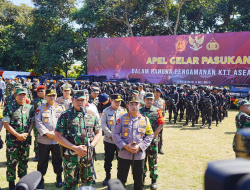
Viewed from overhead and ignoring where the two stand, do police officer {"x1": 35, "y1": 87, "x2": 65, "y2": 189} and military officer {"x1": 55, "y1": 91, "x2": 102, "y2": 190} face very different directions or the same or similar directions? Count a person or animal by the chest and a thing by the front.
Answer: same or similar directions

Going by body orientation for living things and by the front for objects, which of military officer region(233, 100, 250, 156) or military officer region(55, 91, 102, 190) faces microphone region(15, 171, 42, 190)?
military officer region(55, 91, 102, 190)

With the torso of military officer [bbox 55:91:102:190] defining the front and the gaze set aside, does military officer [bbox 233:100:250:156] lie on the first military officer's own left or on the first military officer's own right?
on the first military officer's own left

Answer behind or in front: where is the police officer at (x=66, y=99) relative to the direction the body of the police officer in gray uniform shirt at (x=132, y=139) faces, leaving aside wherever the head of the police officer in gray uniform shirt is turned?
behind

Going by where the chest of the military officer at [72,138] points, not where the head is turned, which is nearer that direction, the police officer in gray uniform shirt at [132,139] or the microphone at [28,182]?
the microphone

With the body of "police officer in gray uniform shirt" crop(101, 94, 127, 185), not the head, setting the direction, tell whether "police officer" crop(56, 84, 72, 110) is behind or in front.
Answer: behind

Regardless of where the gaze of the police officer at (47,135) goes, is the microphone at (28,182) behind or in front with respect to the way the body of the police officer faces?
in front

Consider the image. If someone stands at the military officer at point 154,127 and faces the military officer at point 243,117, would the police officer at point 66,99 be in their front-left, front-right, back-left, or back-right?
back-left

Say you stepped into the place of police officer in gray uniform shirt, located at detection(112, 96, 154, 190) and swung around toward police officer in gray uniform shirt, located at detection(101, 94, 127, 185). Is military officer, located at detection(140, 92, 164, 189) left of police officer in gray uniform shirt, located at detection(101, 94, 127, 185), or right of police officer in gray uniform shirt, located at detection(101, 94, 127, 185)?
right

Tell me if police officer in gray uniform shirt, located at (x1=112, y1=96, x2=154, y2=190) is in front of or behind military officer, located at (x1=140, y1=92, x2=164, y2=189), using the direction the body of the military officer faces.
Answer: in front

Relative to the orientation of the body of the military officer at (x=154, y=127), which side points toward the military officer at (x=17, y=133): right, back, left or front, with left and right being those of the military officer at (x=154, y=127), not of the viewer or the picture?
right

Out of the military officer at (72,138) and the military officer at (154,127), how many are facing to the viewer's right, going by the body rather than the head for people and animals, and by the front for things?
0

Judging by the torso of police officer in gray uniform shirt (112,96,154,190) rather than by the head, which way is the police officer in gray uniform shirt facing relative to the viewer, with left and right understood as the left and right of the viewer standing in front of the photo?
facing the viewer

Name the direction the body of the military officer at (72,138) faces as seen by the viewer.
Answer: toward the camera
